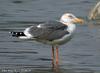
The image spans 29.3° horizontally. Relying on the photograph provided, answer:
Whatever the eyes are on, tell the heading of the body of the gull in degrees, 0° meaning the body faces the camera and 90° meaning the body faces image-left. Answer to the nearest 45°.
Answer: approximately 270°
